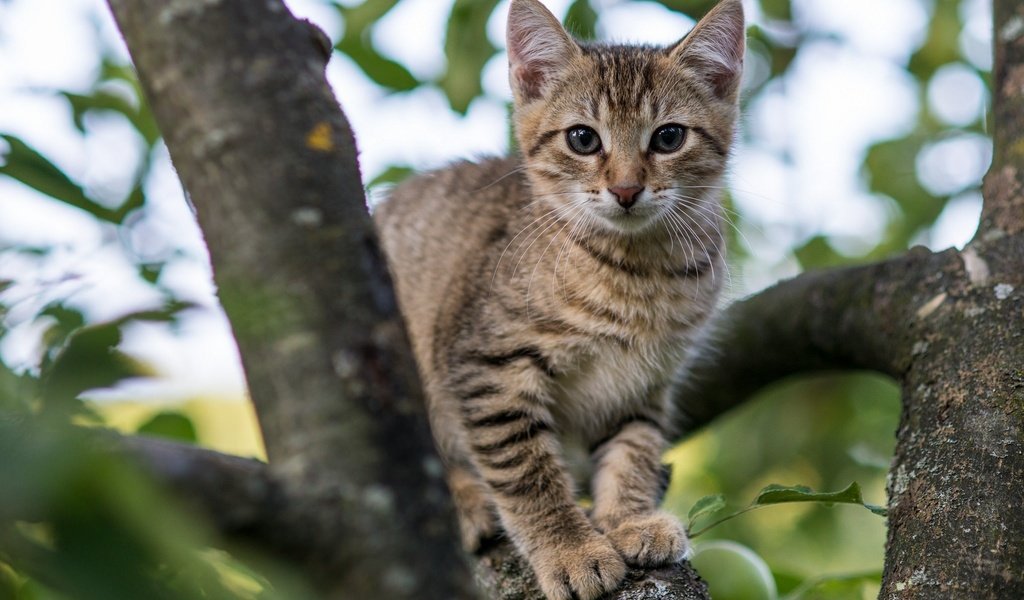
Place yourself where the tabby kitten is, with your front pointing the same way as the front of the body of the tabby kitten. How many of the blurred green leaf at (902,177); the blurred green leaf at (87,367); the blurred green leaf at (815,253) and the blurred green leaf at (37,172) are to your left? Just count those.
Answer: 2

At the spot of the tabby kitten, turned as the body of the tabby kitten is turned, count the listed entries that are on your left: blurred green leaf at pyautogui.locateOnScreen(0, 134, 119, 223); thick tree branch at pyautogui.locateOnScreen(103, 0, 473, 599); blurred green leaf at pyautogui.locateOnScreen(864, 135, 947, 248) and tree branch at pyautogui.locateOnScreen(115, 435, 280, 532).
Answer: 1

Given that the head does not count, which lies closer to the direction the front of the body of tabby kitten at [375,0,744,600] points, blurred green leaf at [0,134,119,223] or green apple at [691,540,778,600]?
the green apple

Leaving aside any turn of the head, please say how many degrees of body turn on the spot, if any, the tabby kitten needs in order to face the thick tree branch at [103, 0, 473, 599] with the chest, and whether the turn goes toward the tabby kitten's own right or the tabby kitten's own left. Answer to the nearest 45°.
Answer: approximately 45° to the tabby kitten's own right

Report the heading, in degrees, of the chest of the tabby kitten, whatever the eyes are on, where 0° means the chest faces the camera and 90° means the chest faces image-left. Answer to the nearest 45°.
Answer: approximately 315°

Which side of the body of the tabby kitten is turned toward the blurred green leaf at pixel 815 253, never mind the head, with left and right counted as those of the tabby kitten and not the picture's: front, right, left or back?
left

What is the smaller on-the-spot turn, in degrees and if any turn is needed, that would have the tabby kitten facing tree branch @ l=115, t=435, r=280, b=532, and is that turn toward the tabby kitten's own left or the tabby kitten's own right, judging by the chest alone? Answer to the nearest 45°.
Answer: approximately 45° to the tabby kitten's own right

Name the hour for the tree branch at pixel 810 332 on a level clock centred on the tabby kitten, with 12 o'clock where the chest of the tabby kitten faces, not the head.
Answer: The tree branch is roughly at 10 o'clock from the tabby kitten.

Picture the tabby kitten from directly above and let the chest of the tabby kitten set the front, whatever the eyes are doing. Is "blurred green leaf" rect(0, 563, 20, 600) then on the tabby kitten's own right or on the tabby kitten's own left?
on the tabby kitten's own right

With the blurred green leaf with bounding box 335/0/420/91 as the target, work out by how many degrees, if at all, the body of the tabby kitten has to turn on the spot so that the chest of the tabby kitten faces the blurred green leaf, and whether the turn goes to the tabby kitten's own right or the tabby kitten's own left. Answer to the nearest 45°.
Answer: approximately 135° to the tabby kitten's own right

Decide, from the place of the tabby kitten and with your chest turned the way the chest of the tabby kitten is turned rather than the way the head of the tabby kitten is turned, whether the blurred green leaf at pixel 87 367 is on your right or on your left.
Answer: on your right

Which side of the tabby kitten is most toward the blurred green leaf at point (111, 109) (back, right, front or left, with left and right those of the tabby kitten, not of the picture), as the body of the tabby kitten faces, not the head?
back
